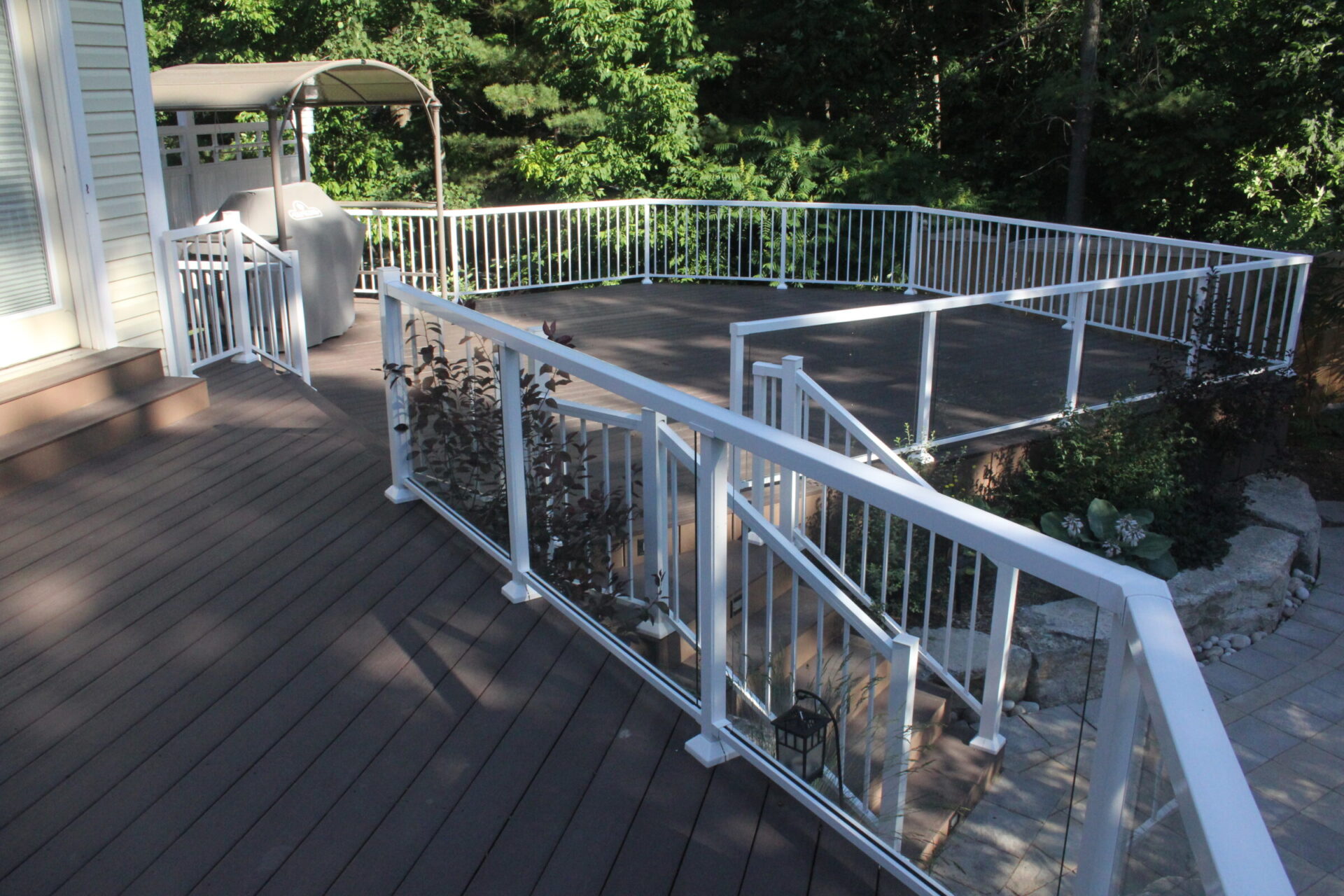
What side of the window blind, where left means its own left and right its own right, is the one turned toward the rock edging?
front

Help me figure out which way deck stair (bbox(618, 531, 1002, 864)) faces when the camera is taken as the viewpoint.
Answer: facing the viewer and to the right of the viewer

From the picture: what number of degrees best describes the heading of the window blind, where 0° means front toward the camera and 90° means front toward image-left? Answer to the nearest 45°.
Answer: approximately 315°

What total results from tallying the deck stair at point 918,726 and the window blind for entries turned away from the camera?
0

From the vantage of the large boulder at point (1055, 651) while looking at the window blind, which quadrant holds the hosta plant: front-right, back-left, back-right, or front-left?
back-right

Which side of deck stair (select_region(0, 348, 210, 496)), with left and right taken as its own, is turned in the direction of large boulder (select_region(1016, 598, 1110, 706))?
front

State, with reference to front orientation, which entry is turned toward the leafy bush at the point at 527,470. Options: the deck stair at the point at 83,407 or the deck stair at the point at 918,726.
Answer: the deck stair at the point at 83,407

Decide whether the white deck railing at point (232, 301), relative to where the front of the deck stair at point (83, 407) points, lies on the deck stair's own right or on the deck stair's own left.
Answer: on the deck stair's own left

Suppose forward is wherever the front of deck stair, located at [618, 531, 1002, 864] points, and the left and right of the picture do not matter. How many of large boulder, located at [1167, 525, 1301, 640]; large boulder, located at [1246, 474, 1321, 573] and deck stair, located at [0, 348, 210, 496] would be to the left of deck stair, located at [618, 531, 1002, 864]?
2

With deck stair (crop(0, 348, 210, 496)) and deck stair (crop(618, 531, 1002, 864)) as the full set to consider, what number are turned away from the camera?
0

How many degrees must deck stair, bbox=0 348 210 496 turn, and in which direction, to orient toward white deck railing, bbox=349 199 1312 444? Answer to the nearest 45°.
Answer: approximately 45° to its left
